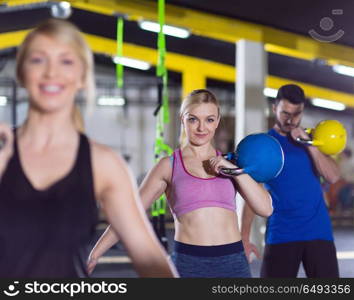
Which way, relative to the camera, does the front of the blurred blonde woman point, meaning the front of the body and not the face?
toward the camera

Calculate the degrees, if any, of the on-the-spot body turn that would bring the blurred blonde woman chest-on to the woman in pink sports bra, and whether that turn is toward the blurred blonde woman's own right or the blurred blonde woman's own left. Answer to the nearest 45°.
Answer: approximately 135° to the blurred blonde woman's own left

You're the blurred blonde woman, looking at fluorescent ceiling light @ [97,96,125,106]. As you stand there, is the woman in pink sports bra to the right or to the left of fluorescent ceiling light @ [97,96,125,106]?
right

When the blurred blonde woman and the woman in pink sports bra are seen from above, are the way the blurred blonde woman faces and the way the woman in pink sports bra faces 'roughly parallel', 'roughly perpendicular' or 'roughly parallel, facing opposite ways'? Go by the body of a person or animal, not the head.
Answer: roughly parallel

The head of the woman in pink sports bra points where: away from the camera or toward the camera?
toward the camera

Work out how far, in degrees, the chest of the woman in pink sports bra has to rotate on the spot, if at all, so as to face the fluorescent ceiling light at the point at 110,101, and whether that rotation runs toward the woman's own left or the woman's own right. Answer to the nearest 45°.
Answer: approximately 180°

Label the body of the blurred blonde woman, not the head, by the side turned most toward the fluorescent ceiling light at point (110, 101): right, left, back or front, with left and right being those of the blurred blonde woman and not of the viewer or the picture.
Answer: back

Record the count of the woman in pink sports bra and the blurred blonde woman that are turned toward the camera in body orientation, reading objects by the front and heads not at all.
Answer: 2

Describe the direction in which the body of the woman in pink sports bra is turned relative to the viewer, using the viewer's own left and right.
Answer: facing the viewer

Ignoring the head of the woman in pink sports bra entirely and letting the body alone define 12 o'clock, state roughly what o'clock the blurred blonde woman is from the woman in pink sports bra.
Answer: The blurred blonde woman is roughly at 1 o'clock from the woman in pink sports bra.
